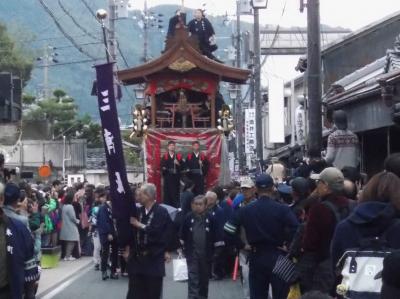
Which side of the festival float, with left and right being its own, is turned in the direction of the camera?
front

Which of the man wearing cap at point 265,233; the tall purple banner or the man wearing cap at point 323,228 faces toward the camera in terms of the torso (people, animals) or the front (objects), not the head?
the tall purple banner

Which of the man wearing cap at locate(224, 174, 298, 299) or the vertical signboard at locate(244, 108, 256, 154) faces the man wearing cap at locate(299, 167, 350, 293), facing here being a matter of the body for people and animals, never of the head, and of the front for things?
the vertical signboard

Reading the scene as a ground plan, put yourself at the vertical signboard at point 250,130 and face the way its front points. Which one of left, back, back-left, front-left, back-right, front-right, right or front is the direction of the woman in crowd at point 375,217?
front

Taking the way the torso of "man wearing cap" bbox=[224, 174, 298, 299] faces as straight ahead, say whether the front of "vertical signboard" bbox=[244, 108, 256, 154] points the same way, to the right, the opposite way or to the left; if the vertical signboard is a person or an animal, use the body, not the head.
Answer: the opposite way

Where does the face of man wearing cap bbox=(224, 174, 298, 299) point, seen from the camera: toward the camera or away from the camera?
away from the camera

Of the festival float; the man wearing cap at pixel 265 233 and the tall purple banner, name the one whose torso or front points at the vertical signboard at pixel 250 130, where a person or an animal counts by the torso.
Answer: the man wearing cap

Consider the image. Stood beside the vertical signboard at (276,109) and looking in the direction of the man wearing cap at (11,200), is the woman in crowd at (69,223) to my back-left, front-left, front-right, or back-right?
front-right

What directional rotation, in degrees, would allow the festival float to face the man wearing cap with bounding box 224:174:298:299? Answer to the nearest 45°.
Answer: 0° — it already faces them

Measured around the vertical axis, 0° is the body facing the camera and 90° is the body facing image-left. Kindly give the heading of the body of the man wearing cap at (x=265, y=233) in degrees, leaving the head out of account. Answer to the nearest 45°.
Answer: approximately 180°

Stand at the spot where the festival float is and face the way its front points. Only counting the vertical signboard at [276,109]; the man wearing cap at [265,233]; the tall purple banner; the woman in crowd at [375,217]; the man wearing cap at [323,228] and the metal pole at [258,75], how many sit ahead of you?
4

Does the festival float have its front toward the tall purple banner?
yes

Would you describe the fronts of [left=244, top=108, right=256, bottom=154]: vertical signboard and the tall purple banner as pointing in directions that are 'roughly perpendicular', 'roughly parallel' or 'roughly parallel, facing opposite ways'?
roughly parallel

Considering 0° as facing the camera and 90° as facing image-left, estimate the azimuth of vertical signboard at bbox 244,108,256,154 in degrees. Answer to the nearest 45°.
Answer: approximately 0°

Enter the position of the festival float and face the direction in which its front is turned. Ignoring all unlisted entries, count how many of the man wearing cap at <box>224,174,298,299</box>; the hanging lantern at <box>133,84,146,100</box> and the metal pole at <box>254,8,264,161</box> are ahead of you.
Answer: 1

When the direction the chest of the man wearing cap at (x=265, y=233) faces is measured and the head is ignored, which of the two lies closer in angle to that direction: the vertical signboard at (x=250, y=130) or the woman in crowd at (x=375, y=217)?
the vertical signboard
